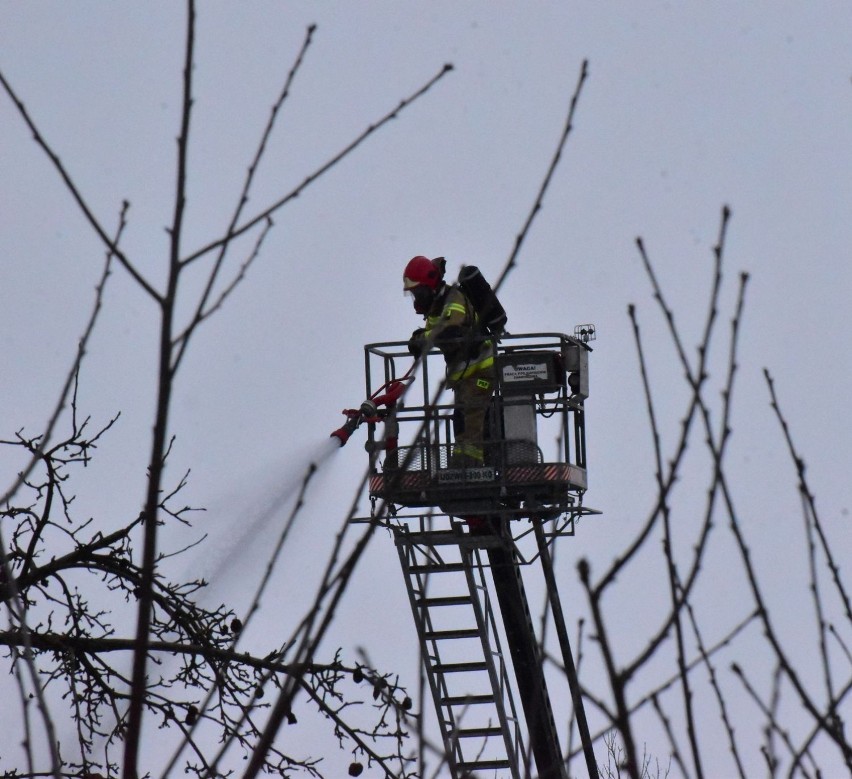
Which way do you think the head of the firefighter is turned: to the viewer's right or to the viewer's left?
to the viewer's left

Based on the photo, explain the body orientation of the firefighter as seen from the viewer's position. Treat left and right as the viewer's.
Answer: facing to the left of the viewer
